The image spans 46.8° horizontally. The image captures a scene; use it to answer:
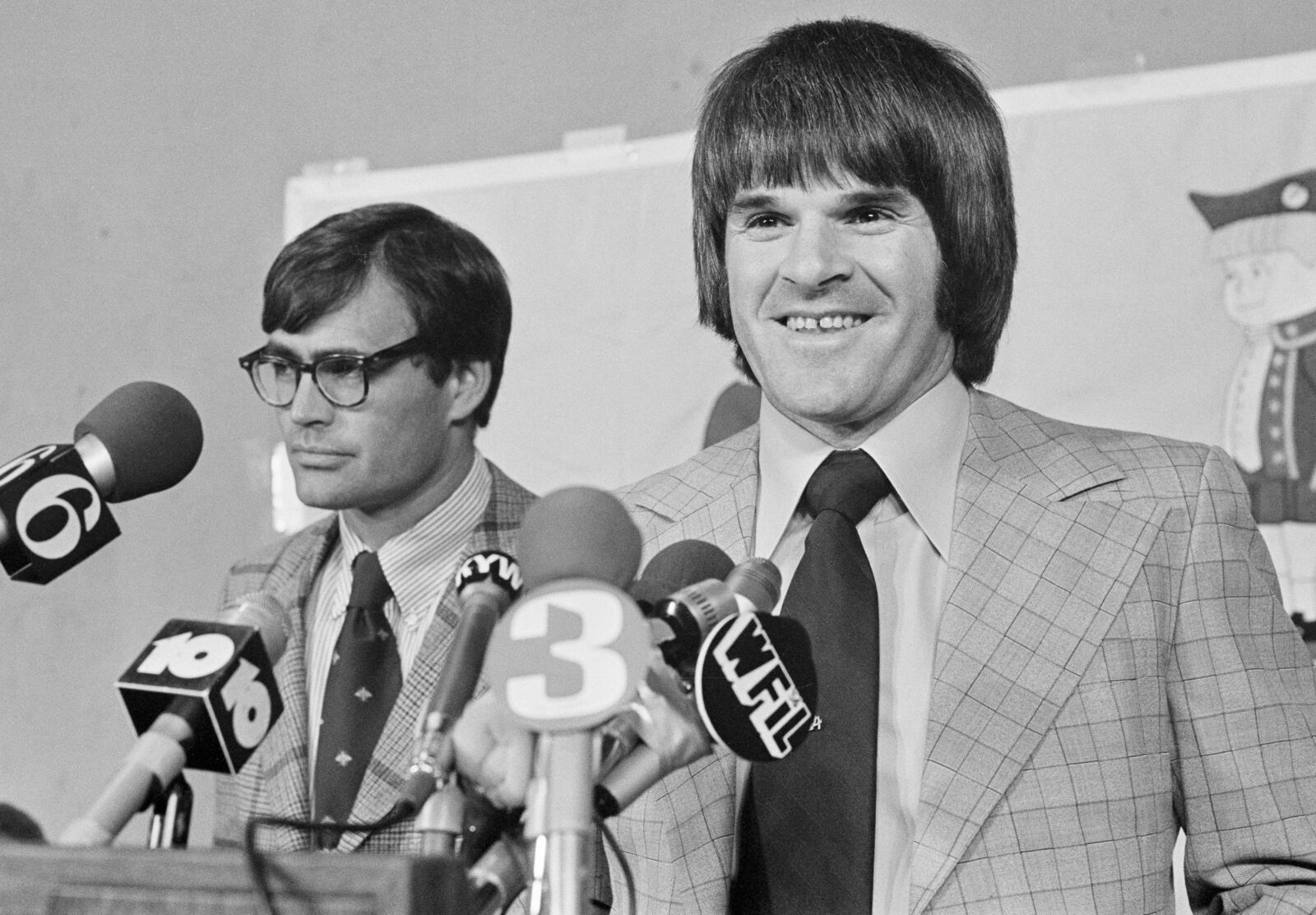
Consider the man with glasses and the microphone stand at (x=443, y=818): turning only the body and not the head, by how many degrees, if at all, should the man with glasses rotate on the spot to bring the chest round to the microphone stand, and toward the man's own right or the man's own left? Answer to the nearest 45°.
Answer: approximately 45° to the man's own left

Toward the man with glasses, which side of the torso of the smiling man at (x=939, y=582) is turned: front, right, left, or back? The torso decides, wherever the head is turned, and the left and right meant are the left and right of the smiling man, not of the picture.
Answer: right

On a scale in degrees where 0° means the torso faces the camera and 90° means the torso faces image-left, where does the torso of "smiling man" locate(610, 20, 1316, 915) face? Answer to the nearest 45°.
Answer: approximately 45°

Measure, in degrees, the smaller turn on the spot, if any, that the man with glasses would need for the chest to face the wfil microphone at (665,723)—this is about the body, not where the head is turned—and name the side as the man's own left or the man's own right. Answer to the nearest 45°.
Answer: approximately 45° to the man's own left

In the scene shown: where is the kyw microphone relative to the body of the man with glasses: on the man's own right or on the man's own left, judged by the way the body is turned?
on the man's own left

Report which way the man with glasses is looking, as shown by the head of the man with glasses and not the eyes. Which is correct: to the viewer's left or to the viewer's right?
to the viewer's left

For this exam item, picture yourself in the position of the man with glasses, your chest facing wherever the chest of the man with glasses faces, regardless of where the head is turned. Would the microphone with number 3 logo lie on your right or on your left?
on your left
